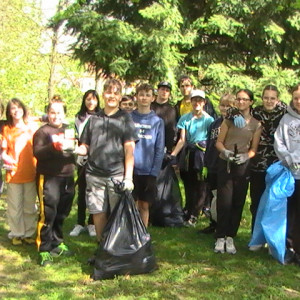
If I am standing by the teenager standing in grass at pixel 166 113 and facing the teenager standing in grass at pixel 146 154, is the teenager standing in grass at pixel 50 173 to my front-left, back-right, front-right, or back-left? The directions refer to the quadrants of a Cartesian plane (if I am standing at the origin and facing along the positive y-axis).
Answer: front-right

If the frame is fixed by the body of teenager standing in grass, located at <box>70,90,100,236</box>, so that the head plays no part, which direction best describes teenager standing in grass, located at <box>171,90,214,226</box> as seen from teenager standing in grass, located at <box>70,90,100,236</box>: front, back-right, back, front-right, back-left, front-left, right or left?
left

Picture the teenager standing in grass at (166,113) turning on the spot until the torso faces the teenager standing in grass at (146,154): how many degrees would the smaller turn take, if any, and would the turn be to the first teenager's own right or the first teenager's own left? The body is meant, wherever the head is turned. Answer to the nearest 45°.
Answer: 0° — they already face them

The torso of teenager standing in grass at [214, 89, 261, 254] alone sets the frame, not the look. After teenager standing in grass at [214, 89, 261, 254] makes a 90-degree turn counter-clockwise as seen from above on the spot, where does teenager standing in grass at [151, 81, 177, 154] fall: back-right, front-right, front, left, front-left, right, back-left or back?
back-left

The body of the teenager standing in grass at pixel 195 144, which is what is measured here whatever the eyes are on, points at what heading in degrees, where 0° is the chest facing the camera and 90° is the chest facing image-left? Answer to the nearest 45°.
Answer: approximately 0°

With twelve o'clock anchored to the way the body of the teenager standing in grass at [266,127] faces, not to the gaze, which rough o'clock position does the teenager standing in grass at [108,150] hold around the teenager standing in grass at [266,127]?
the teenager standing in grass at [108,150] is roughly at 2 o'clock from the teenager standing in grass at [266,127].

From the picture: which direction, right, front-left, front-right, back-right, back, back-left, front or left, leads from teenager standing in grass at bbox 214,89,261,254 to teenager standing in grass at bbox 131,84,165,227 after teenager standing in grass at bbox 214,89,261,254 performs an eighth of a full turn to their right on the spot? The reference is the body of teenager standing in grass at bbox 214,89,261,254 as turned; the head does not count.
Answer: front-right

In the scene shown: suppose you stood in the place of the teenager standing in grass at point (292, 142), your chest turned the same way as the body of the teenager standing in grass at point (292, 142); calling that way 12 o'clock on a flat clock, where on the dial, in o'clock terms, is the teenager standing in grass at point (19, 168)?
the teenager standing in grass at point (19, 168) is roughly at 3 o'clock from the teenager standing in grass at point (292, 142).

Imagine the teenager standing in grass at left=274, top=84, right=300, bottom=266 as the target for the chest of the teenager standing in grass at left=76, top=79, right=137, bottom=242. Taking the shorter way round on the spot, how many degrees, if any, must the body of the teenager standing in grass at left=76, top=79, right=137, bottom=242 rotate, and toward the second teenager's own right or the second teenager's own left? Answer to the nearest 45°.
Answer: approximately 90° to the second teenager's own left

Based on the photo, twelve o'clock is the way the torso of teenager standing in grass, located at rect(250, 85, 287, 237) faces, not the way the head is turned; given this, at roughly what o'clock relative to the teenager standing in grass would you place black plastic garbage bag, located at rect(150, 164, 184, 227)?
The black plastic garbage bag is roughly at 4 o'clock from the teenager standing in grass.

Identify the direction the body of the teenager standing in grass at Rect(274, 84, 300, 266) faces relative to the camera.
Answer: toward the camera

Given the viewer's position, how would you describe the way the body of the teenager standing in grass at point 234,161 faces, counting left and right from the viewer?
facing the viewer
